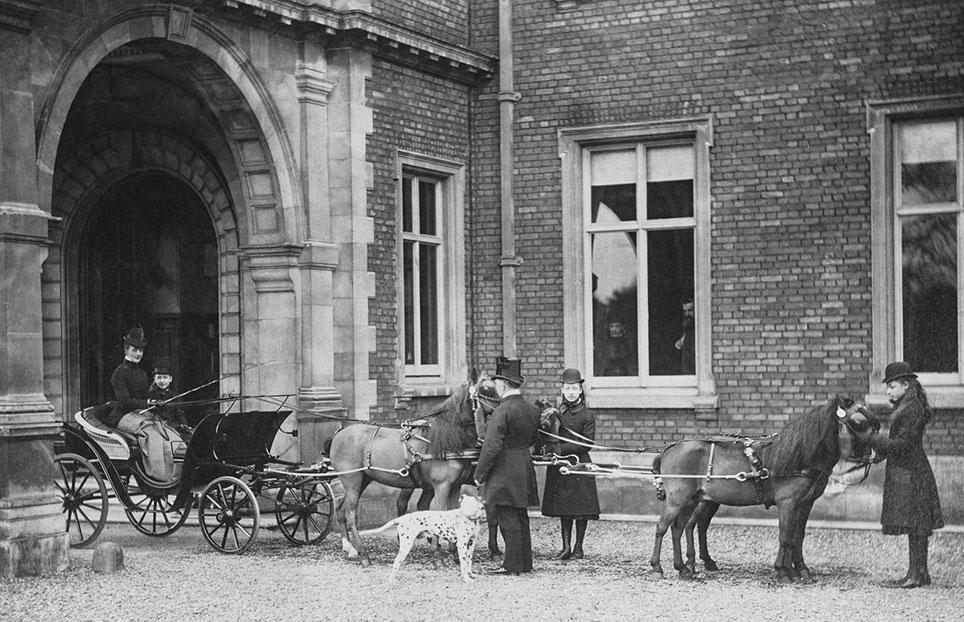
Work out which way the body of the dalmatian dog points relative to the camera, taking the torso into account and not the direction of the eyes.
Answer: to the viewer's right

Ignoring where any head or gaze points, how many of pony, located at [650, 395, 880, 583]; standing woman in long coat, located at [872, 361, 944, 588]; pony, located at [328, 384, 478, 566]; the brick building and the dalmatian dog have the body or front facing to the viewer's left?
1

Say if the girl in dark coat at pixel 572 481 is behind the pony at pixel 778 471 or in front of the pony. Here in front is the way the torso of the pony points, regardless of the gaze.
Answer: behind

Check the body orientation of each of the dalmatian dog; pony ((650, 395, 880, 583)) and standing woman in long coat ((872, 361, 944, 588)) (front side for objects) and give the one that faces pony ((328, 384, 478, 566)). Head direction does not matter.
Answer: the standing woman in long coat

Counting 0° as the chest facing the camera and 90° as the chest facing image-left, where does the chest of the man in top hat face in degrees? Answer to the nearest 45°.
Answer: approximately 135°

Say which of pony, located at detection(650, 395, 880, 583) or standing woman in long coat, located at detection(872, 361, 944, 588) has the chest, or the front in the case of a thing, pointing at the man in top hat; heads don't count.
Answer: the standing woman in long coat

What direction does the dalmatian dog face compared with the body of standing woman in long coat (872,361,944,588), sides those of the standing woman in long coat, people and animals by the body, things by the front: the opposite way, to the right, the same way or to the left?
the opposite way

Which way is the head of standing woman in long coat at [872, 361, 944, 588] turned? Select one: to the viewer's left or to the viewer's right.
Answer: to the viewer's left

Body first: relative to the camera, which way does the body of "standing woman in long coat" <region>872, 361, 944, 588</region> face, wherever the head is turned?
to the viewer's left

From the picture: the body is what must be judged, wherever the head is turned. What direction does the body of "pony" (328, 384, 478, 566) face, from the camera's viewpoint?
to the viewer's right

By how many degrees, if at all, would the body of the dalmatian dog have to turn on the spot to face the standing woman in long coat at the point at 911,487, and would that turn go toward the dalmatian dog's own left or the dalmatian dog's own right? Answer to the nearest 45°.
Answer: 0° — it already faces them

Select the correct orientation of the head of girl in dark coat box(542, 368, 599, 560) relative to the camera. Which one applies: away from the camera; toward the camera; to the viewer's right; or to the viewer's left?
toward the camera

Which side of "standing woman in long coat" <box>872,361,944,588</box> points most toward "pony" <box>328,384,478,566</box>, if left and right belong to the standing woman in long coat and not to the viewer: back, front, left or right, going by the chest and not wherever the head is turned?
front

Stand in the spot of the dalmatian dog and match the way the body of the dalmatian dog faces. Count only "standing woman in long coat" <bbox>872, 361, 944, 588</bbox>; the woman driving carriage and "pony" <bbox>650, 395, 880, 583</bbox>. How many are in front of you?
2

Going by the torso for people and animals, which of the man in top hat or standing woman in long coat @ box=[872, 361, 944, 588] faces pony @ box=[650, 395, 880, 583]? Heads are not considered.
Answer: the standing woman in long coat

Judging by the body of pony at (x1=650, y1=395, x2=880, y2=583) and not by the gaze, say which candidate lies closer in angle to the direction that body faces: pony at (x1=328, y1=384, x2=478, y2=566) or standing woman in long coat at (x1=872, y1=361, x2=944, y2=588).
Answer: the standing woman in long coat

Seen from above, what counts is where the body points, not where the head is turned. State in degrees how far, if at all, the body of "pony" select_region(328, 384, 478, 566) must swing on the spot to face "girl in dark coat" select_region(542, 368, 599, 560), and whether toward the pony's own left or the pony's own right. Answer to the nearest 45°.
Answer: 0° — it already faces them

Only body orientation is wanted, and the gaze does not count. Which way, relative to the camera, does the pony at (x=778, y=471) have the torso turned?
to the viewer's right
